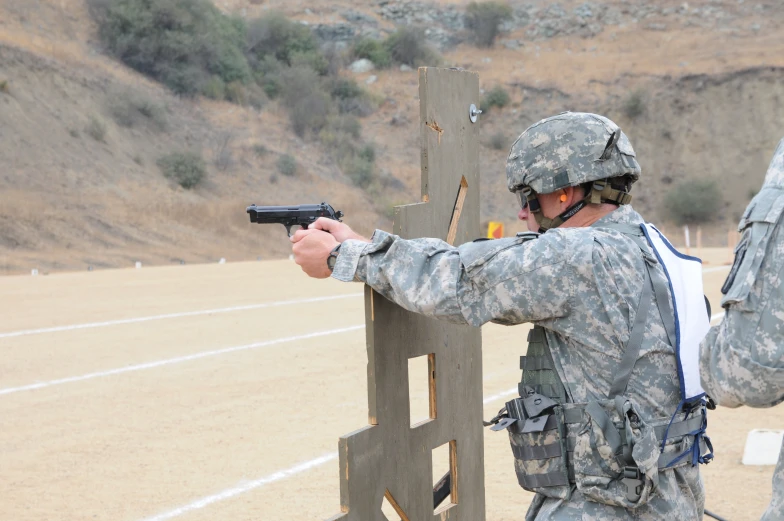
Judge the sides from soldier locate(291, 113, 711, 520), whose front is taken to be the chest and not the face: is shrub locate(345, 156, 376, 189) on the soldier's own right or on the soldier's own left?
on the soldier's own right

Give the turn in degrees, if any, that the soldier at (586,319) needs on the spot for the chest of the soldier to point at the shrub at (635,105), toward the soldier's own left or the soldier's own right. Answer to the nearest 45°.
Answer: approximately 90° to the soldier's own right

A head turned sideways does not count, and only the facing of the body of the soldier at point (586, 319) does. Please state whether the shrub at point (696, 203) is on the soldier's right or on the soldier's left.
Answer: on the soldier's right

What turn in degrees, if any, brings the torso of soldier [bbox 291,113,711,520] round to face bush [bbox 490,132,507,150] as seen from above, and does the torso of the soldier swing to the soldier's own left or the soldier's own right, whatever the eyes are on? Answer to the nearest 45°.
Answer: approximately 90° to the soldier's own right

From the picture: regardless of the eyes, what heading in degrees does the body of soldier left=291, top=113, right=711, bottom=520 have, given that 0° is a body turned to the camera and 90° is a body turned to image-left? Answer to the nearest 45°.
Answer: approximately 90°

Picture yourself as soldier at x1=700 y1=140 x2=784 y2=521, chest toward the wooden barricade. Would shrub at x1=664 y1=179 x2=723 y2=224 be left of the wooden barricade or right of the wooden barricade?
right

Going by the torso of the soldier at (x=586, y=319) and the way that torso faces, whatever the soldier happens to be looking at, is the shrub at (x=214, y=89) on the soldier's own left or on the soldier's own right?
on the soldier's own right

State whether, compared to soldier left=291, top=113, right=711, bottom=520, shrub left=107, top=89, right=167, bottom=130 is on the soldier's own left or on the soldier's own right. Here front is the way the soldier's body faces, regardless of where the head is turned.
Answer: on the soldier's own right

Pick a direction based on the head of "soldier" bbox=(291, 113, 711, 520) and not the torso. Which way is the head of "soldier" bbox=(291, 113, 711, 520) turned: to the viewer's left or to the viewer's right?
to the viewer's left
